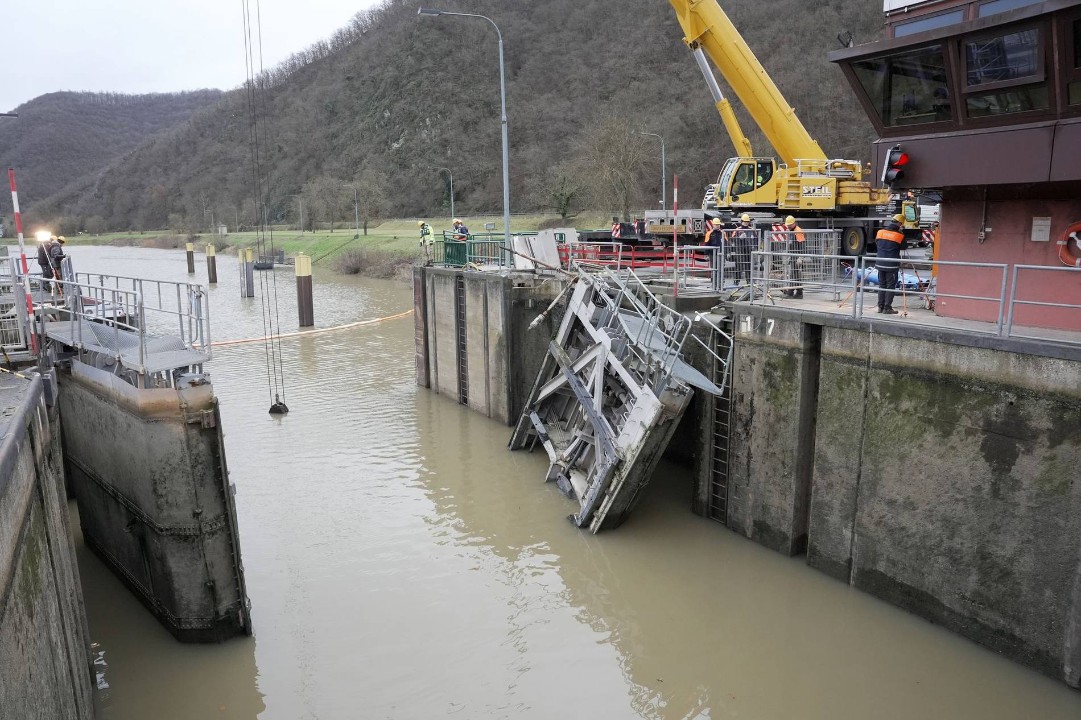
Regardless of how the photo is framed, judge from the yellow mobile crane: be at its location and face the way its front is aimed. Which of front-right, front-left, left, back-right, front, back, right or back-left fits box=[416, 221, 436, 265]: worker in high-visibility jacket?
front

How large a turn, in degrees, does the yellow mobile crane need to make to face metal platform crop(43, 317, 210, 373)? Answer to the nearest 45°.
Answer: approximately 45° to its left

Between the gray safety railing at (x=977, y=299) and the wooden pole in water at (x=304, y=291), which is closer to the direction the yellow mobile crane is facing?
the wooden pole in water

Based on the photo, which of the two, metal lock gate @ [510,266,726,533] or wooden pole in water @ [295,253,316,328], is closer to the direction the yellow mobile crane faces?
the wooden pole in water

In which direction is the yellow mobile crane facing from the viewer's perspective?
to the viewer's left

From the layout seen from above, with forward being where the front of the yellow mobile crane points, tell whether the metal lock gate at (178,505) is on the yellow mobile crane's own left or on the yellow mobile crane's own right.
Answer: on the yellow mobile crane's own left

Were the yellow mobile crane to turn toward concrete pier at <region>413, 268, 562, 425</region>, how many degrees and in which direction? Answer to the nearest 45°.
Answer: approximately 45° to its left

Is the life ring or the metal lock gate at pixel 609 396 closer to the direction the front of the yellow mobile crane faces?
the metal lock gate

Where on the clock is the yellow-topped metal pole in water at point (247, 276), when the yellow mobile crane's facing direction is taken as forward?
The yellow-topped metal pole in water is roughly at 1 o'clock from the yellow mobile crane.
